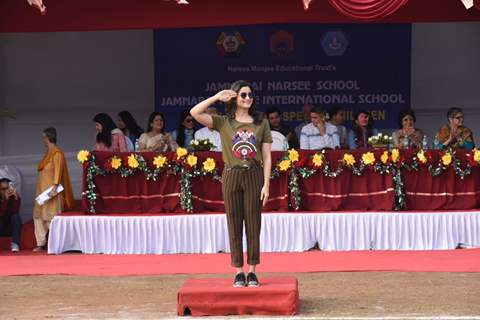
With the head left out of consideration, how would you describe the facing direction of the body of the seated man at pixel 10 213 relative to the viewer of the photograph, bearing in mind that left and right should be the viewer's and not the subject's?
facing the viewer and to the right of the viewer

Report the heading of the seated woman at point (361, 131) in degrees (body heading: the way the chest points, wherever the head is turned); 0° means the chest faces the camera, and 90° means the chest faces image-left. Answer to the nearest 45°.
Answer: approximately 315°

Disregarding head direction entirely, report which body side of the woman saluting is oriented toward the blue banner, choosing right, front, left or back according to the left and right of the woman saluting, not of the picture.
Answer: back

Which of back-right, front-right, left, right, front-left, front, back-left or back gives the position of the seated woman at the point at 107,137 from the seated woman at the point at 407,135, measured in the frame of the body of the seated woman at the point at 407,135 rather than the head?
right

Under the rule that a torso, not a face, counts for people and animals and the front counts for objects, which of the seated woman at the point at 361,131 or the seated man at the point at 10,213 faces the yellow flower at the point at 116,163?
the seated man

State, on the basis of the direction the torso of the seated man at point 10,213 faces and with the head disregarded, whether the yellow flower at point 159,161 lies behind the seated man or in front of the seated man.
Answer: in front

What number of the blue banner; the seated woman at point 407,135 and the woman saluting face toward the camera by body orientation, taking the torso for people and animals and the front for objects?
3

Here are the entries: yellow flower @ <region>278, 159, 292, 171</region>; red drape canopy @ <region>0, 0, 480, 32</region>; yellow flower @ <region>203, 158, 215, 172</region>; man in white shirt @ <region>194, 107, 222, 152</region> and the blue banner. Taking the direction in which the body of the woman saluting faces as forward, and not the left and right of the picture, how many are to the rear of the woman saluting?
5

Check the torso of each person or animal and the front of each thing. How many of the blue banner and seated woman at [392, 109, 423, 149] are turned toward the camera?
2

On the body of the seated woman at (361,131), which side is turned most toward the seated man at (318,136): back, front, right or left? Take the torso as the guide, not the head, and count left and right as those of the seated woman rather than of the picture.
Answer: right
